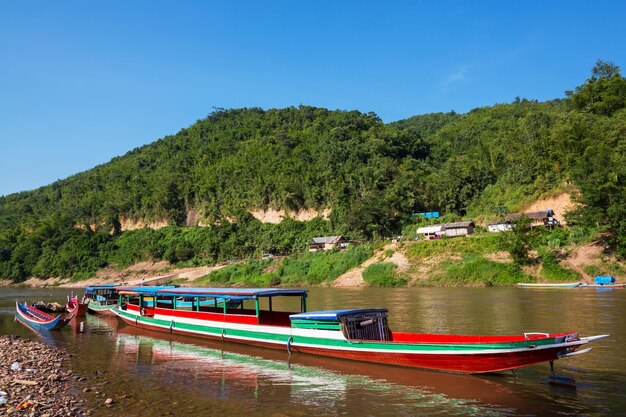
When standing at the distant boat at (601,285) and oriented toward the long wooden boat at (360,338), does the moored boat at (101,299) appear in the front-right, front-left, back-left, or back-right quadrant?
front-right

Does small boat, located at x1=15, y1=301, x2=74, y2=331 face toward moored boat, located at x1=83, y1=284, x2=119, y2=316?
no
